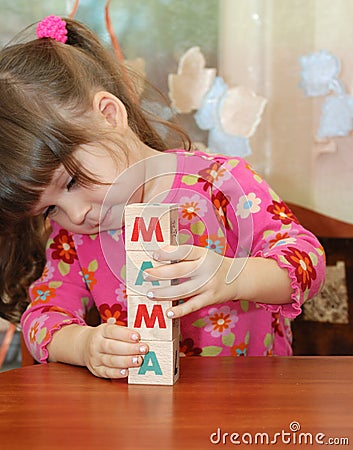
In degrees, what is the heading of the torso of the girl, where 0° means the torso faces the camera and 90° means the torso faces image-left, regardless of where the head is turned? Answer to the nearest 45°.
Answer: approximately 45°

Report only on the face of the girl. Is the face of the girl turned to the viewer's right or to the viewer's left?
to the viewer's left
